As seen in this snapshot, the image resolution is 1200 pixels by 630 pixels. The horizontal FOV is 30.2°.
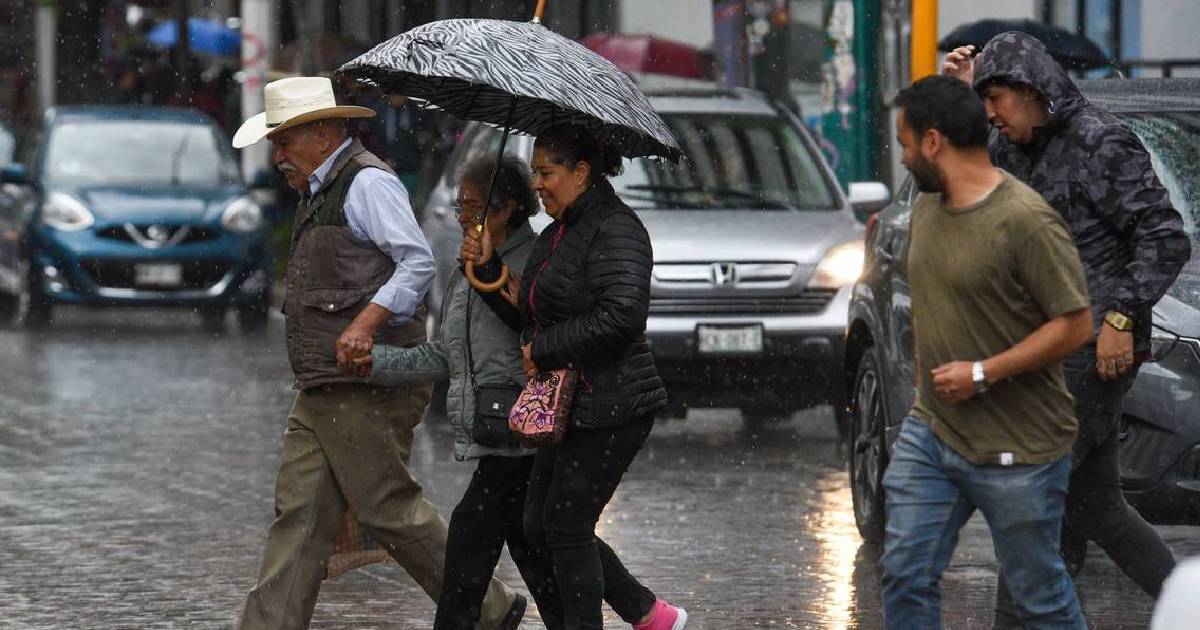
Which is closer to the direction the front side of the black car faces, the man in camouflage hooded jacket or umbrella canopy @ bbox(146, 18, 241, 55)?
the man in camouflage hooded jacket

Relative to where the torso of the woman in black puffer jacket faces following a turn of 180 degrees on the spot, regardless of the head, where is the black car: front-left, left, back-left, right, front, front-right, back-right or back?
front-left

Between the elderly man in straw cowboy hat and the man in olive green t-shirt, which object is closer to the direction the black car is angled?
the man in olive green t-shirt

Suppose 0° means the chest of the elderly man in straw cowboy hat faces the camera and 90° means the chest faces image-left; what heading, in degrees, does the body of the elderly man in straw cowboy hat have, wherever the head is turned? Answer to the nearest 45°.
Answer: approximately 90°

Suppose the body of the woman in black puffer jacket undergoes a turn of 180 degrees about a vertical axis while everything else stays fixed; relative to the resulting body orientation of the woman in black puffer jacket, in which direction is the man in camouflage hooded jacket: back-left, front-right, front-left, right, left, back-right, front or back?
front

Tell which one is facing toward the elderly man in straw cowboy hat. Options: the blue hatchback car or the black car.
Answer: the blue hatchback car

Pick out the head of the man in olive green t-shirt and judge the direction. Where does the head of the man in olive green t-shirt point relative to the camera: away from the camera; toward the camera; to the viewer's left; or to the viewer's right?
to the viewer's left
